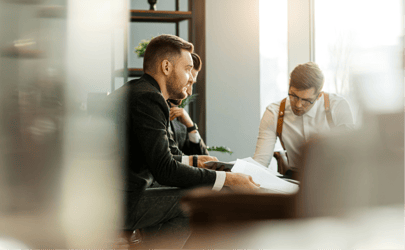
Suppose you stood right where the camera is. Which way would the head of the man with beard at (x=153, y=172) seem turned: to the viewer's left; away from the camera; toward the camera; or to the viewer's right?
to the viewer's right

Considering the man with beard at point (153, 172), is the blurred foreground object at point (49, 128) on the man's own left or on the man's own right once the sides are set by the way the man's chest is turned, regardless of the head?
on the man's own right

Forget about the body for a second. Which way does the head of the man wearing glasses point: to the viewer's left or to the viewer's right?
to the viewer's left

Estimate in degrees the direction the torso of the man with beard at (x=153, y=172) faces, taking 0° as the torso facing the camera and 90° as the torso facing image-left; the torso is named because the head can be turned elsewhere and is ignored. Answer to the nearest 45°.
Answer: approximately 270°

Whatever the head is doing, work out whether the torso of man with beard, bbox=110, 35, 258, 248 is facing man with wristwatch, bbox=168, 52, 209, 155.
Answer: no
